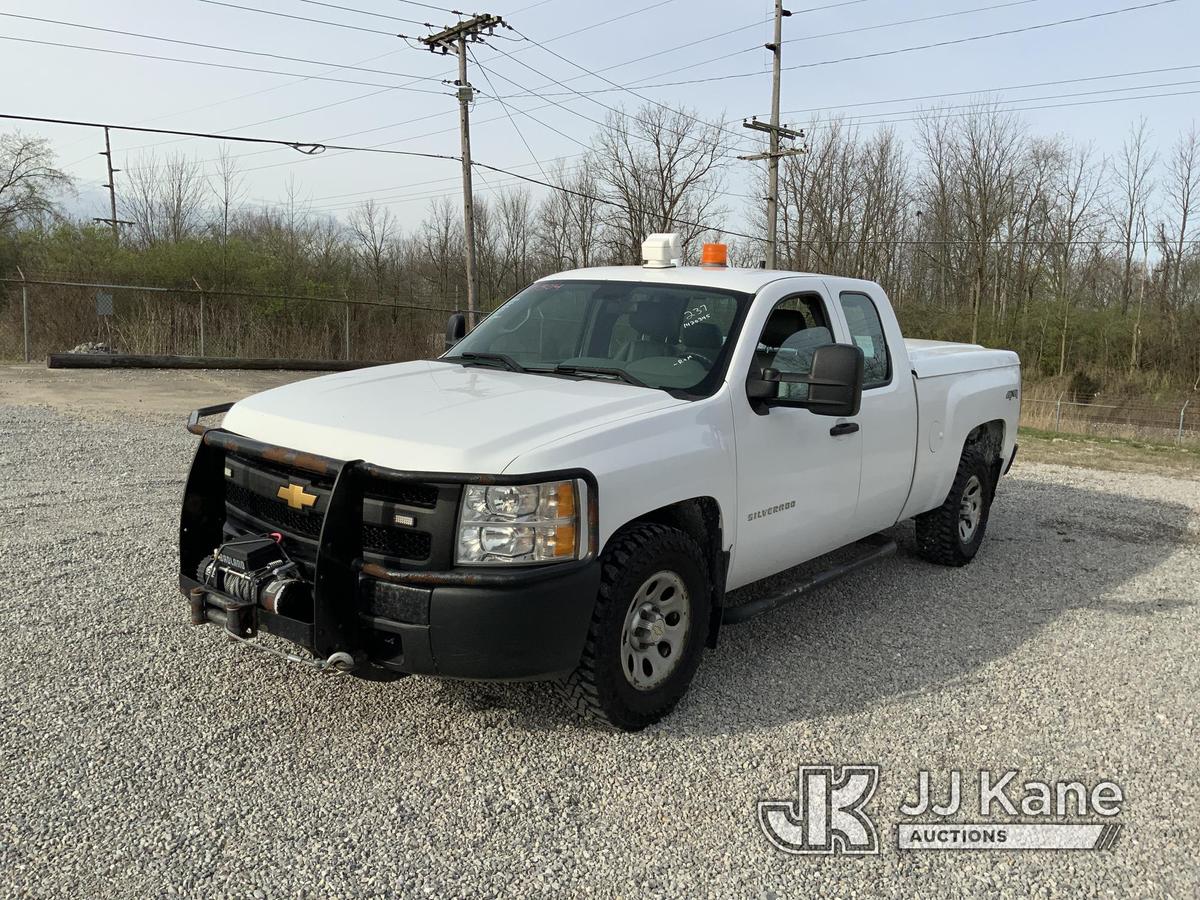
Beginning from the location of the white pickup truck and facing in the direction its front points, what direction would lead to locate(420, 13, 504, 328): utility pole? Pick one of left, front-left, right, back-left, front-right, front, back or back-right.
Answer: back-right

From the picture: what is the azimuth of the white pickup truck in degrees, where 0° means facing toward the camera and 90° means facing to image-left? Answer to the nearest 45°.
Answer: approximately 45°

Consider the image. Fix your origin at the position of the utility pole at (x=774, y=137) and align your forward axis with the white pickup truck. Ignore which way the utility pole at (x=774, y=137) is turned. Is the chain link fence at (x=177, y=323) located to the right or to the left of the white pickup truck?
right

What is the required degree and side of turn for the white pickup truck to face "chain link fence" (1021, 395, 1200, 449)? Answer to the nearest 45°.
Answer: approximately 180°

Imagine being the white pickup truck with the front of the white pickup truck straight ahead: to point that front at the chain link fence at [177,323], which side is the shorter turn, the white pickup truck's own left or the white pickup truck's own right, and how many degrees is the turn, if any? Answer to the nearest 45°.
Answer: approximately 90° to the white pickup truck's own right

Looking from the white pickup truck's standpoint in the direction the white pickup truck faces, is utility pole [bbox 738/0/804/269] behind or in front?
behind
